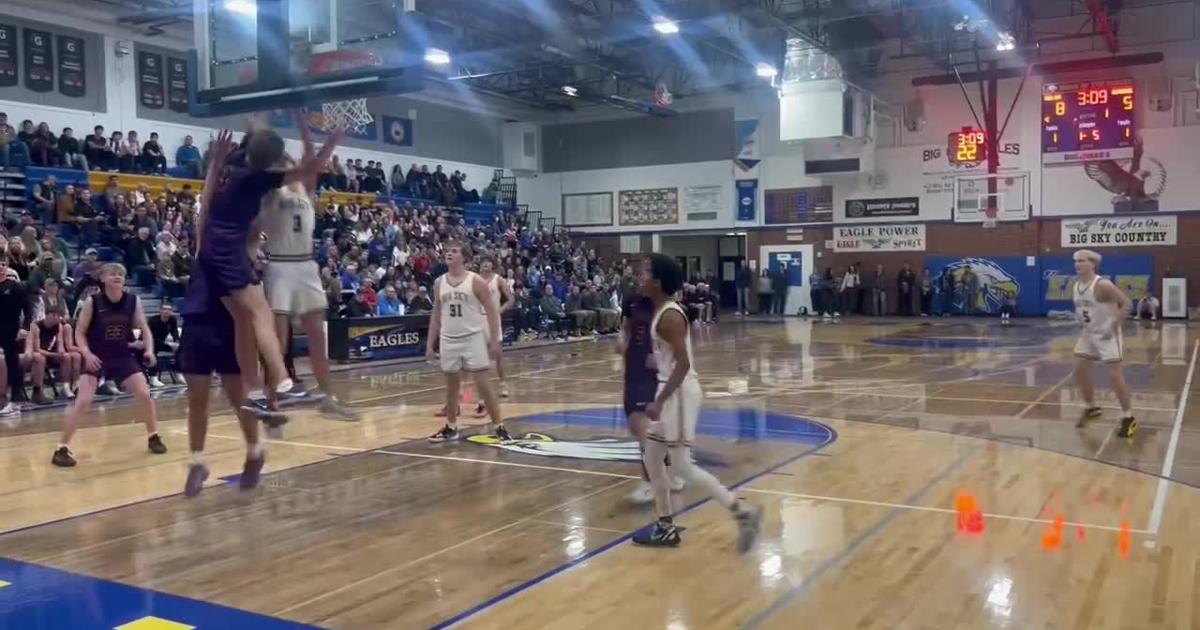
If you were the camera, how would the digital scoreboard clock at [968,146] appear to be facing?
facing the viewer

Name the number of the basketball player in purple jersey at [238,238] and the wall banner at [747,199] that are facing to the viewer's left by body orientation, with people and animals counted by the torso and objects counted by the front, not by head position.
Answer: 0

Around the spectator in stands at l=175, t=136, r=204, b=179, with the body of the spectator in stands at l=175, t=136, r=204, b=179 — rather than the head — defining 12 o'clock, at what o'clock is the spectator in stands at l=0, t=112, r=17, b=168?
the spectator in stands at l=0, t=112, r=17, b=168 is roughly at 3 o'clock from the spectator in stands at l=175, t=136, r=204, b=179.

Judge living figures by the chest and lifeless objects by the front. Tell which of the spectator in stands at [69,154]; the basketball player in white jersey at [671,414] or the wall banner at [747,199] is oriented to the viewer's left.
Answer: the basketball player in white jersey

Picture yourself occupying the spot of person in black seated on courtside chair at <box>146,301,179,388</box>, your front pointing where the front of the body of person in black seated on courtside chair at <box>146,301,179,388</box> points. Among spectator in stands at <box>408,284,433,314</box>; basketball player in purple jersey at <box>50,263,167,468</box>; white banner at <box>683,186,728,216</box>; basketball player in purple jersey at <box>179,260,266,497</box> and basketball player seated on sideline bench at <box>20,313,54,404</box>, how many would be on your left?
2

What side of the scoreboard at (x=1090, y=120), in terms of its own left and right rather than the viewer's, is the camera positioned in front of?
front

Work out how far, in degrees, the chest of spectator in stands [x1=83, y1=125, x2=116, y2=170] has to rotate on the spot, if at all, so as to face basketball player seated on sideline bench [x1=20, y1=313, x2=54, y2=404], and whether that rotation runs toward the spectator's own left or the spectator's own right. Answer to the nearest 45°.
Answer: approximately 45° to the spectator's own right

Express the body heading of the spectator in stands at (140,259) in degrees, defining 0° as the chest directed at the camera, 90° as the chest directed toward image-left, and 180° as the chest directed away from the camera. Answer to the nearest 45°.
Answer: approximately 315°

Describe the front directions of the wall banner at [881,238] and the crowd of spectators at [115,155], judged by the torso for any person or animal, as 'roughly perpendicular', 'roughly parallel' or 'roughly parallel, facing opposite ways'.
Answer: roughly perpendicular

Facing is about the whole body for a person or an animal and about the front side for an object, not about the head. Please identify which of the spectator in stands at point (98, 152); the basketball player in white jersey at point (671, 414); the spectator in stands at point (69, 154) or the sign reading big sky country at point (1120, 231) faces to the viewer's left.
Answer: the basketball player in white jersey

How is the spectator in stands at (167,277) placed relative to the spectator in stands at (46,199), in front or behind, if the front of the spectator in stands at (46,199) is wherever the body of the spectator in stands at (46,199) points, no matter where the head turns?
in front

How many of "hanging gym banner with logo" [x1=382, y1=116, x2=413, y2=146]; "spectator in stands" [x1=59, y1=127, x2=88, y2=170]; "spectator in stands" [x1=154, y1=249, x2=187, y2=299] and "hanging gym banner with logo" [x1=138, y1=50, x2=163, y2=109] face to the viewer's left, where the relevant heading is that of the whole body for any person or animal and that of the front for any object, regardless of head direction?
0

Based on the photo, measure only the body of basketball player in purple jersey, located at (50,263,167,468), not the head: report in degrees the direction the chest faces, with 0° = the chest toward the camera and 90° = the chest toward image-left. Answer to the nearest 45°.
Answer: approximately 0°

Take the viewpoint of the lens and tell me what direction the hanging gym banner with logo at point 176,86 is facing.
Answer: facing the viewer and to the right of the viewer

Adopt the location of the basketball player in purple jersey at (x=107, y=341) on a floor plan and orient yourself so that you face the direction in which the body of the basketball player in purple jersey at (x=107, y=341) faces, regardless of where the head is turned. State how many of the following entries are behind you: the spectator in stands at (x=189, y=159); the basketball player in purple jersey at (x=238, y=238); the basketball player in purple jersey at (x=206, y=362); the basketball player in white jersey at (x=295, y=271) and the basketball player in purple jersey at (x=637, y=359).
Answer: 1

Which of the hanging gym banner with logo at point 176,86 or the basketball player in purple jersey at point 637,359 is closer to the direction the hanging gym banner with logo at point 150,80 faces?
the basketball player in purple jersey

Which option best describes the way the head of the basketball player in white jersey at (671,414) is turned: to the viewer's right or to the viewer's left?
to the viewer's left

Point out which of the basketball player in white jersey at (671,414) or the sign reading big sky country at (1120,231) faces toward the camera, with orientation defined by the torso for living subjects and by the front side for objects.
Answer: the sign reading big sky country

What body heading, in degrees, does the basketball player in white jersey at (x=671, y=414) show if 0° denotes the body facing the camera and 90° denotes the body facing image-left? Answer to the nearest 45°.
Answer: approximately 90°

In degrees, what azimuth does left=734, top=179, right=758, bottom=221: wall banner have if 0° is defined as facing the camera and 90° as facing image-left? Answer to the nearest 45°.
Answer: approximately 0°

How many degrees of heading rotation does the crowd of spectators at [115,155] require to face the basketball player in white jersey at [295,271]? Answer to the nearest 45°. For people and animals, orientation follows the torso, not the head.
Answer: approximately 45° to their right

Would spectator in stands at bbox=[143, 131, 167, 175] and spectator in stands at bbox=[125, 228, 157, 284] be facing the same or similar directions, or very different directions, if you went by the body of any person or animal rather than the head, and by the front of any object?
same or similar directions
